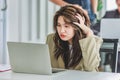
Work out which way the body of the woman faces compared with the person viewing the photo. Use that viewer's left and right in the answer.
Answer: facing the viewer and to the left of the viewer

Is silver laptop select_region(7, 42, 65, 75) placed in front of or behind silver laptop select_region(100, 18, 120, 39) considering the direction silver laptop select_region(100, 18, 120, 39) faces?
behind

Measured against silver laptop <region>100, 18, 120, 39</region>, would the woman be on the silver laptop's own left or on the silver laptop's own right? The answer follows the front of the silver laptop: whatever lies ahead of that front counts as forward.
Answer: on the silver laptop's own left

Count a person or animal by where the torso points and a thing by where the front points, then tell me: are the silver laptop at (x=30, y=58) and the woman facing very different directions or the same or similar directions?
very different directions

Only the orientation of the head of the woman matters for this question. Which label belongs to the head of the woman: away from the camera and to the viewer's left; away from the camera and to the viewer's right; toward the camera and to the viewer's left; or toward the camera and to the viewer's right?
toward the camera and to the viewer's left

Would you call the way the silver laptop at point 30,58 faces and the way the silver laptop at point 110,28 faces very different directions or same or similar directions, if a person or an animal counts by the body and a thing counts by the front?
same or similar directions

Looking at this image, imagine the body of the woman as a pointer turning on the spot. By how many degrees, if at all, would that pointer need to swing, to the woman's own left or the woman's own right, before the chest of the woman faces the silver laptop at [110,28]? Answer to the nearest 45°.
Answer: approximately 135° to the woman's own left

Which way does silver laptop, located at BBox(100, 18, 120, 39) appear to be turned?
away from the camera

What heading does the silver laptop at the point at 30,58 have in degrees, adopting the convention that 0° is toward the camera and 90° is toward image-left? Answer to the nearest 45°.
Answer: approximately 225°

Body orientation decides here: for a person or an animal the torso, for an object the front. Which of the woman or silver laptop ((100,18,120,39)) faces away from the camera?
the silver laptop

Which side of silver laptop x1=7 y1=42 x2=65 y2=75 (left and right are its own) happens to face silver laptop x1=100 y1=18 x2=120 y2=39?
front

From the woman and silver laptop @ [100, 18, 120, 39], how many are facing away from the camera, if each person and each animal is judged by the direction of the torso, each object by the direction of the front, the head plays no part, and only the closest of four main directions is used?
1
